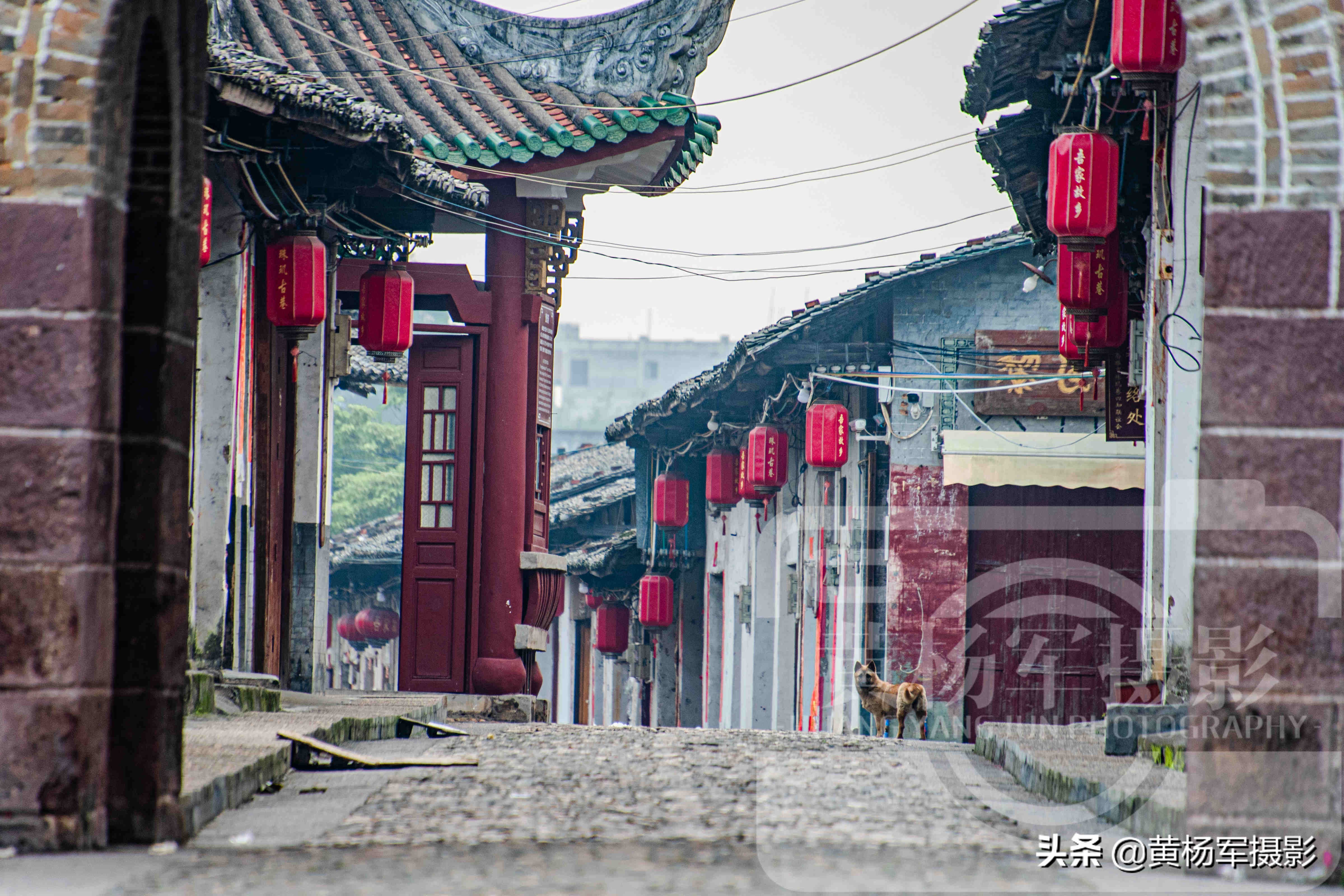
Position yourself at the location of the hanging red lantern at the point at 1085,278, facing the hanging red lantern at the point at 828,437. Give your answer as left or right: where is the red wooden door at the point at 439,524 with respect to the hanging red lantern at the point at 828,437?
left

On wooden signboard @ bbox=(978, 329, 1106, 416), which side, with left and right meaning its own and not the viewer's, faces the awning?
front

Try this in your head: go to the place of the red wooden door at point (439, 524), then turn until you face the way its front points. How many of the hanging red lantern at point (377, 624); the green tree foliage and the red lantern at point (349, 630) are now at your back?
3

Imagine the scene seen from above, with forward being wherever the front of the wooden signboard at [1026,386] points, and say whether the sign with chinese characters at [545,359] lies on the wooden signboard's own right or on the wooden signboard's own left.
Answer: on the wooden signboard's own right
